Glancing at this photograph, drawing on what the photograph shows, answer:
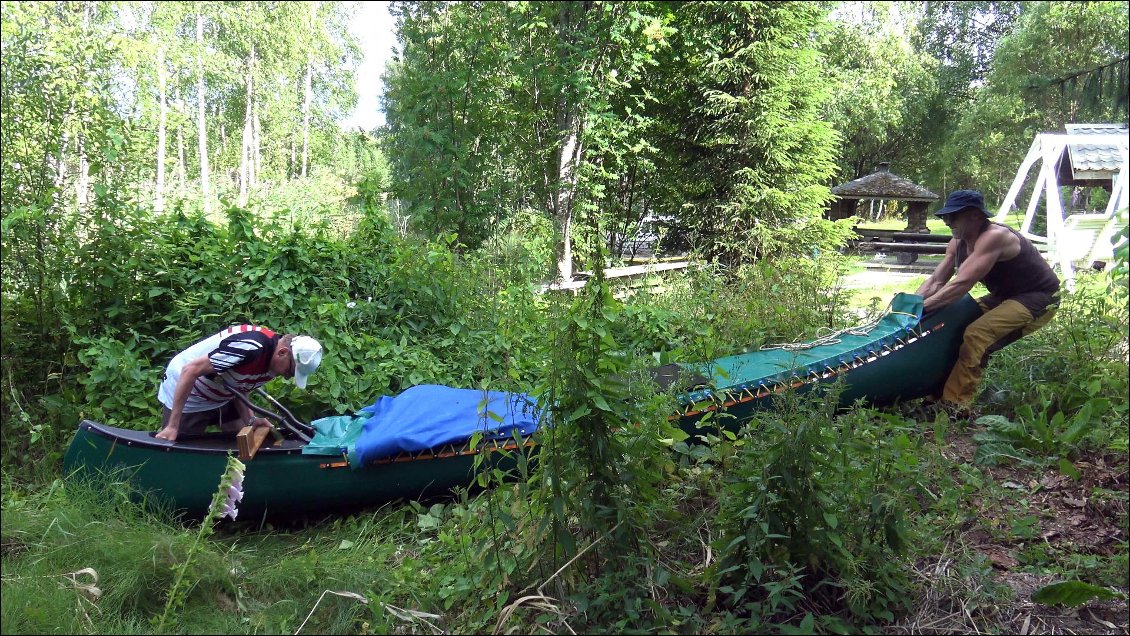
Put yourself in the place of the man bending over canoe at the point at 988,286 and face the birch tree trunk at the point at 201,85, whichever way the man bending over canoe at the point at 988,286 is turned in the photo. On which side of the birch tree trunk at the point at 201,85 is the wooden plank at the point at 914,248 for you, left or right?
right

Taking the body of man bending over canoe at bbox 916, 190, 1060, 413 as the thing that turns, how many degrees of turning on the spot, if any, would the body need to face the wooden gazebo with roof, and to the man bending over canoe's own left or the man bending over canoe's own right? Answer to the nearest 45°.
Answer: approximately 90° to the man bending over canoe's own right

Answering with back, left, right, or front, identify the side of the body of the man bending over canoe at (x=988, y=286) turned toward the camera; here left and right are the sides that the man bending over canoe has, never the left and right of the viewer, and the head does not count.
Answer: left

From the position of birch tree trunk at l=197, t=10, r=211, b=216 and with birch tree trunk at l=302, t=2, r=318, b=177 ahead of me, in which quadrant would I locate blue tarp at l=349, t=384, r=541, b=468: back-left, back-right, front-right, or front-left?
back-right

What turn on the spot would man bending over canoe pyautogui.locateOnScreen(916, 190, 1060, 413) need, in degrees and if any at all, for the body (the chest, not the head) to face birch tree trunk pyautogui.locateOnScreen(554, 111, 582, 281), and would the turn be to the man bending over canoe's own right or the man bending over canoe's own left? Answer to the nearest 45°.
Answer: approximately 45° to the man bending over canoe's own right

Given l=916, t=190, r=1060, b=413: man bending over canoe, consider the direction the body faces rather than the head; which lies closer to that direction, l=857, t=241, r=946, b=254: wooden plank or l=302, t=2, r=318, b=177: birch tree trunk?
the birch tree trunk

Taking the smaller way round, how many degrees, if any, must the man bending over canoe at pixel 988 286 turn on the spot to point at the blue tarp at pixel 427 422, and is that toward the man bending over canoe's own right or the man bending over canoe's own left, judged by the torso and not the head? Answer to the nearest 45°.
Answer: approximately 45° to the man bending over canoe's own left

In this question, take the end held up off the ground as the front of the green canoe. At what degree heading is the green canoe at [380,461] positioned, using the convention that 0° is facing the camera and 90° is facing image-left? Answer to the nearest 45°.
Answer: approximately 270°

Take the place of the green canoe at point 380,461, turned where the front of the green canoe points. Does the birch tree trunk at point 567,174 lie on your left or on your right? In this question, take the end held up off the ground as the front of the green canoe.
on your left
